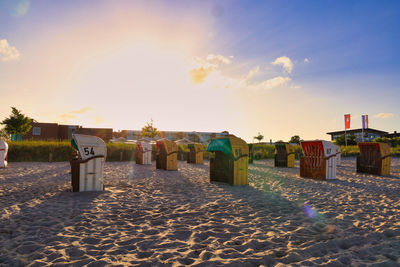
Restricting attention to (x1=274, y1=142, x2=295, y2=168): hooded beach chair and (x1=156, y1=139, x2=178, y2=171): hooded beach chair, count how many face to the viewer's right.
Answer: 0

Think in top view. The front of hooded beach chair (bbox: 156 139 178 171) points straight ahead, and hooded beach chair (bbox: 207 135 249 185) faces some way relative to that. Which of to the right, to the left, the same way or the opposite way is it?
the same way

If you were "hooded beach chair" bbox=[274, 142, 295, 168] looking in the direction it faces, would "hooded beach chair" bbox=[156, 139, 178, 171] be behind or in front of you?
in front

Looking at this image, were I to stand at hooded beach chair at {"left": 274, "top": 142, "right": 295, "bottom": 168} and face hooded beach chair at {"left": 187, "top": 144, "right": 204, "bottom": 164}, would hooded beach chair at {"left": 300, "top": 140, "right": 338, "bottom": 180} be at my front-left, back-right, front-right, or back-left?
back-left

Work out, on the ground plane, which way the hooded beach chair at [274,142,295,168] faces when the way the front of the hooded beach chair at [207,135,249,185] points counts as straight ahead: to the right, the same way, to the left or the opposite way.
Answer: the same way
